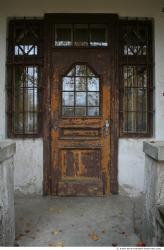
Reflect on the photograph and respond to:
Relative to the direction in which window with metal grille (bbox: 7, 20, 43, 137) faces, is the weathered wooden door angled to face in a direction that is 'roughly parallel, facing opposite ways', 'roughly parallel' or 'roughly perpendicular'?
roughly parallel

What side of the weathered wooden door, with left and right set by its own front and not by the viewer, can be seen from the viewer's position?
front

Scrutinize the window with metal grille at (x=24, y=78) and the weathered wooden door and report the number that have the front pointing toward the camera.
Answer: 2

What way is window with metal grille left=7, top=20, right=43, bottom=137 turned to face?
toward the camera

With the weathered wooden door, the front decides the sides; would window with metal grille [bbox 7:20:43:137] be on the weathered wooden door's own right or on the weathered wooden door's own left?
on the weathered wooden door's own right

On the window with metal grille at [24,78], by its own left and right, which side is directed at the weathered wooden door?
left
